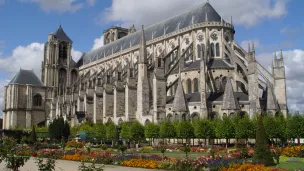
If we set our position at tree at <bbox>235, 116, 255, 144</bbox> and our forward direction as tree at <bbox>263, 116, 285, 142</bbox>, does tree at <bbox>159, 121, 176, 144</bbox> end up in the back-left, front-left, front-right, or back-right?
back-left

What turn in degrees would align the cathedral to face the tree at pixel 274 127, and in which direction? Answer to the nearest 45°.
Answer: approximately 135° to its left

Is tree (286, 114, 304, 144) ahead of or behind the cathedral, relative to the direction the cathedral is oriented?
behind

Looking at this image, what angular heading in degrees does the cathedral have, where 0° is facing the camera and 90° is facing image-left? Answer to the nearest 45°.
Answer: approximately 135°

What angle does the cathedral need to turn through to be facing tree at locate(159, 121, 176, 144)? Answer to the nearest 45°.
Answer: approximately 90° to its left

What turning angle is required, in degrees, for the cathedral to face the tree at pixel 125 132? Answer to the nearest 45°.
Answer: approximately 90° to its left

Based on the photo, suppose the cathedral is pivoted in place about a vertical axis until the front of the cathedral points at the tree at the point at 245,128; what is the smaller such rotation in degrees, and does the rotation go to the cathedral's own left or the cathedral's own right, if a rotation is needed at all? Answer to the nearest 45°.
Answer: approximately 135° to the cathedral's own left

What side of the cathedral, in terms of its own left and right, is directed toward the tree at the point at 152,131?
left
